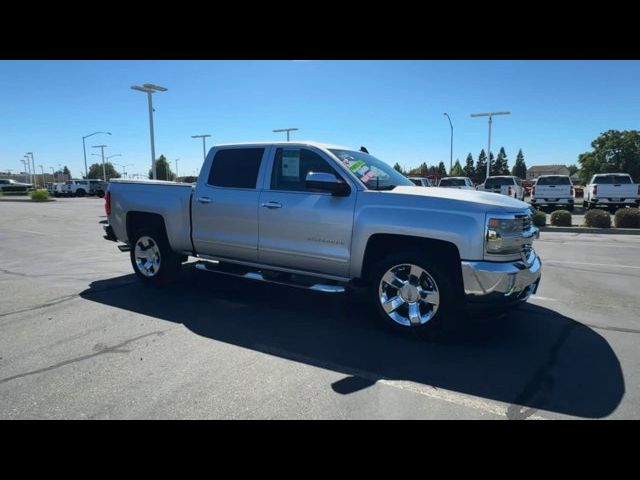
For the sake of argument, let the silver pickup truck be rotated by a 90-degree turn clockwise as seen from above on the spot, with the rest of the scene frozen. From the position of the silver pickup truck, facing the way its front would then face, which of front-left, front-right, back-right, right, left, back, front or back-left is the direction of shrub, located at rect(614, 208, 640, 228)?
back

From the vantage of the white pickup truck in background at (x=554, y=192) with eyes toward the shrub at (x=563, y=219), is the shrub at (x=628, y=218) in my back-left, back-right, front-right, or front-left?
front-left

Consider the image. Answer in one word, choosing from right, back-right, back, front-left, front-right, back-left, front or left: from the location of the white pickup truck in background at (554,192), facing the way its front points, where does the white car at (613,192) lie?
right

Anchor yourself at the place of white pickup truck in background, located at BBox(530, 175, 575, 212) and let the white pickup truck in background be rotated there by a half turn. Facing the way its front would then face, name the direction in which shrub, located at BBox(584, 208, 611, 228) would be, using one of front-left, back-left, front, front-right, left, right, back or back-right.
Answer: front

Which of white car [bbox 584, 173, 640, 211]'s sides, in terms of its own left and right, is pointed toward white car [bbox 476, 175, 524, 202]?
left

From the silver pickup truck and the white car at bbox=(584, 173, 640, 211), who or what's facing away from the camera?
the white car

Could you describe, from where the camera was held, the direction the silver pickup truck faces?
facing the viewer and to the right of the viewer

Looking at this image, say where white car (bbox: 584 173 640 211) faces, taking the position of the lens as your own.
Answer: facing away from the viewer

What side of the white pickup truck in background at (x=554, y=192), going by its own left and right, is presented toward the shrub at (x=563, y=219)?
back

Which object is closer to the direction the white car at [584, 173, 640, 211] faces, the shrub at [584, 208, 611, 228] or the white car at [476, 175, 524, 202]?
the white car

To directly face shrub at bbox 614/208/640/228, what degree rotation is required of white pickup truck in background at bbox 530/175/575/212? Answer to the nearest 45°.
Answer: approximately 180°

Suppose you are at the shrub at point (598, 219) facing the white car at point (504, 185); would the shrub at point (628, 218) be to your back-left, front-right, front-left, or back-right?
back-right

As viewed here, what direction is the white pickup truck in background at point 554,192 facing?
away from the camera

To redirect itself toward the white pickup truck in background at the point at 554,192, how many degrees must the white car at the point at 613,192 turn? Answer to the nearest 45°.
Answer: approximately 90° to its left

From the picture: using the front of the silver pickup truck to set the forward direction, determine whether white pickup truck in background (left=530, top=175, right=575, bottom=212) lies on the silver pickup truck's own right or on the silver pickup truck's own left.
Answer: on the silver pickup truck's own left

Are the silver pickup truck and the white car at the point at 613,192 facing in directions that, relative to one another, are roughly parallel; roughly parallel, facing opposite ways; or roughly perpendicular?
roughly perpendicular
